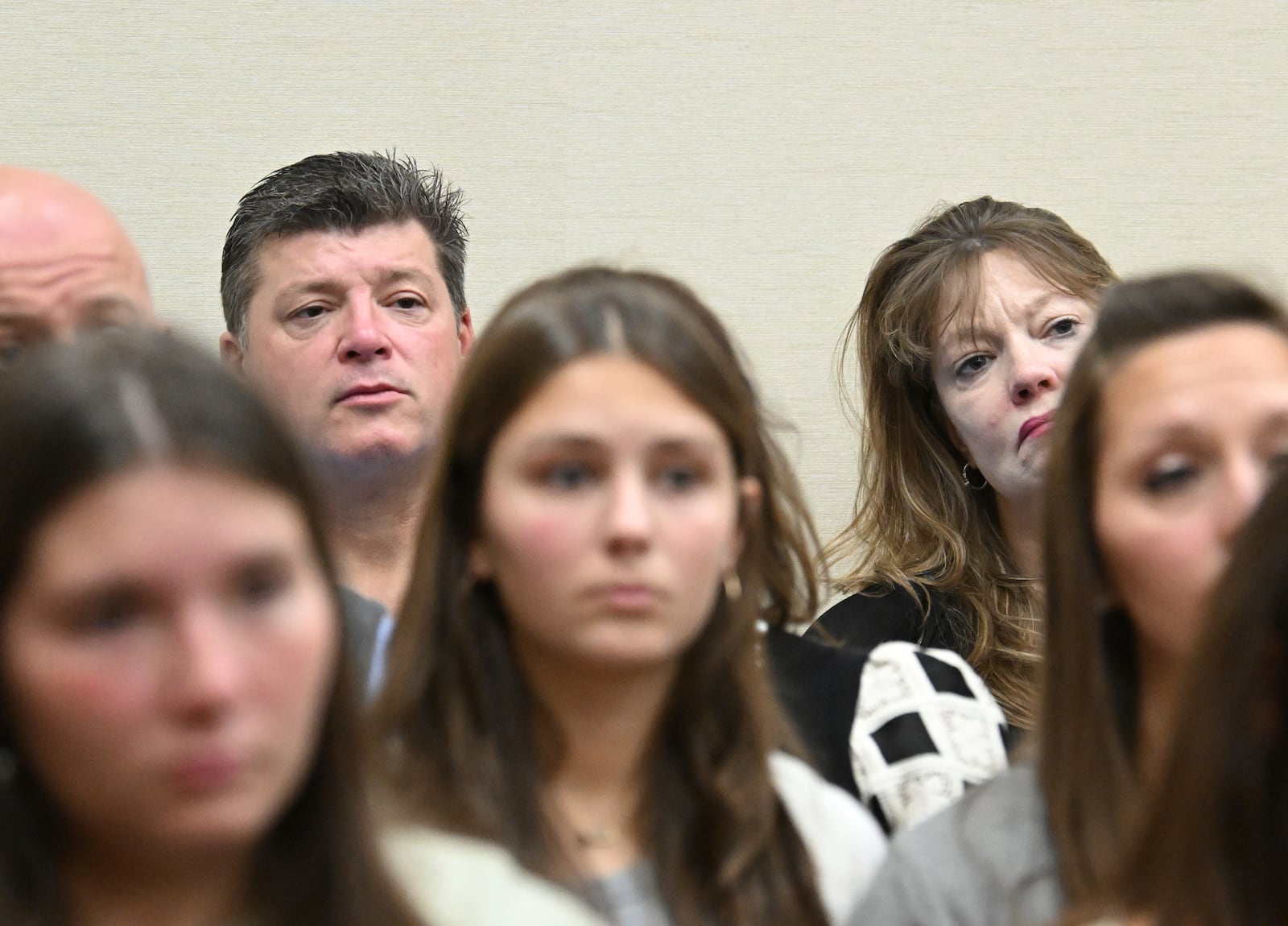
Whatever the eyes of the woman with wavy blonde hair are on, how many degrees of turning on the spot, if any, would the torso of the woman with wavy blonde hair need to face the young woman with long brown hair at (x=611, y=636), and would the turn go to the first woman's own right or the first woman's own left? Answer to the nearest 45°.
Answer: approximately 45° to the first woman's own right

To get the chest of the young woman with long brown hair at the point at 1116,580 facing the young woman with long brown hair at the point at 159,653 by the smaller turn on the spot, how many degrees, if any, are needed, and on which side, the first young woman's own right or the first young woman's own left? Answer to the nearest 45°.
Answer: approximately 90° to the first young woman's own right

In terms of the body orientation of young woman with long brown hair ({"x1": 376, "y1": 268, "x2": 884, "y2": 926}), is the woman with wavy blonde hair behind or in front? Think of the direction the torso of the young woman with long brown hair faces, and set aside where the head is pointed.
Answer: behind

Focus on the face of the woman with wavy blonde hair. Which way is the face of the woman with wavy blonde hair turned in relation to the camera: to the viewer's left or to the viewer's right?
to the viewer's right

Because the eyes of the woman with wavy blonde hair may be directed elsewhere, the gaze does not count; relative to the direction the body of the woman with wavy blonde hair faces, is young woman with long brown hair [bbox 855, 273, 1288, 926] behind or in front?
in front

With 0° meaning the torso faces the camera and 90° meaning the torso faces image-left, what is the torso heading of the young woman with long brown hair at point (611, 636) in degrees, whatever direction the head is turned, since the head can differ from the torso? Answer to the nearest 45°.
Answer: approximately 0°
